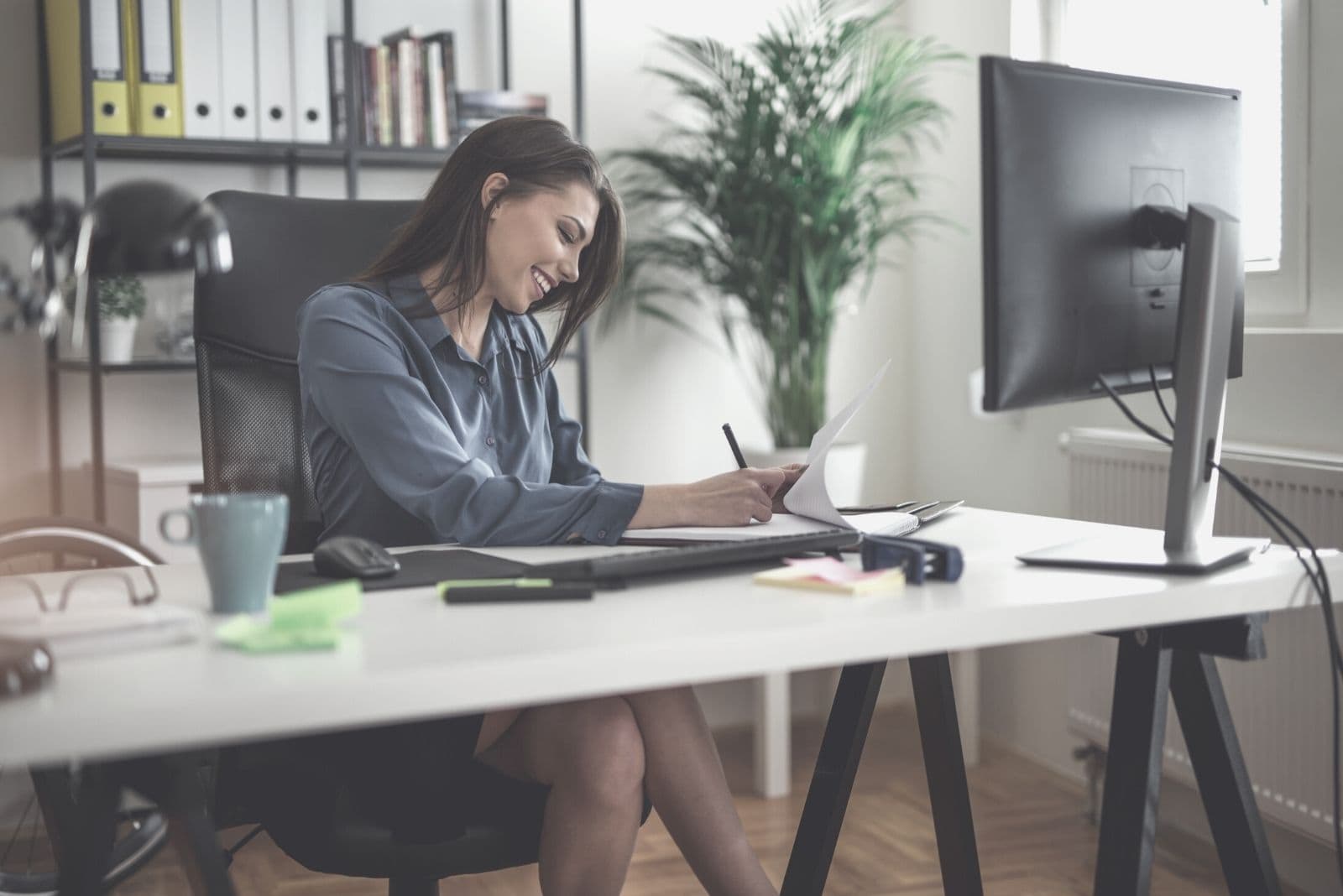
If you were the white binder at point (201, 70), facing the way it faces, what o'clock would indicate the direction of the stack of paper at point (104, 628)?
The stack of paper is roughly at 12 o'clock from the white binder.

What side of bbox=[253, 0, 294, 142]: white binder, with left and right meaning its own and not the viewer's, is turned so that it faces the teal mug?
front

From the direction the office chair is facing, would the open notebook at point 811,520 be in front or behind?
in front

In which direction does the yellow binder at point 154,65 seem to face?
toward the camera

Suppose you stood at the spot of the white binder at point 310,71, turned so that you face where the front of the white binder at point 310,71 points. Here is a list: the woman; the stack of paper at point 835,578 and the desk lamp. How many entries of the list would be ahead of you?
3

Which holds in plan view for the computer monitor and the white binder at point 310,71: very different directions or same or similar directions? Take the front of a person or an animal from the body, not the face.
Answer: very different directions

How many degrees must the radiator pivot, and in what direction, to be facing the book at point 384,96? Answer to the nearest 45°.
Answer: approximately 45° to its right

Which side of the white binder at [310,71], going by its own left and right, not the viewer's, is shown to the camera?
front

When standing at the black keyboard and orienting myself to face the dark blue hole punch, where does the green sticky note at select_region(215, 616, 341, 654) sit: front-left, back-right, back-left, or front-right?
back-right

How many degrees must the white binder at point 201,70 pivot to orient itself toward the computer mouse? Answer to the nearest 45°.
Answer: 0° — it already faces it

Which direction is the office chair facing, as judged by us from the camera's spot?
facing the viewer and to the right of the viewer

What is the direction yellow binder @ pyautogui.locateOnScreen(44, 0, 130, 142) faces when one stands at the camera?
facing the viewer

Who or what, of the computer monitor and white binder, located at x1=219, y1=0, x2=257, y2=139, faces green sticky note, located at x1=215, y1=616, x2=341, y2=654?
the white binder

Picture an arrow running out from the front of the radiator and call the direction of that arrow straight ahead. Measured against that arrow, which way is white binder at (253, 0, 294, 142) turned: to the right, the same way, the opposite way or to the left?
to the left

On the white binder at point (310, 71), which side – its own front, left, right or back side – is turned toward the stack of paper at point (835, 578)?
front
